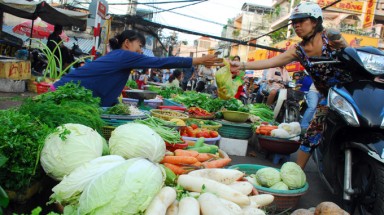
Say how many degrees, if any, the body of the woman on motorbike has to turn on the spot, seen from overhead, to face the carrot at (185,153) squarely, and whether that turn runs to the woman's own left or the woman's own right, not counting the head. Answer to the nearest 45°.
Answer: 0° — they already face it

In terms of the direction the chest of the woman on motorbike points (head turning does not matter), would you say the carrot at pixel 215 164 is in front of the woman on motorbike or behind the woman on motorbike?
in front

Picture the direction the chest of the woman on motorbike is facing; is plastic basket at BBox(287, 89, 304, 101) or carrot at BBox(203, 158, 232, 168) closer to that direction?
the carrot

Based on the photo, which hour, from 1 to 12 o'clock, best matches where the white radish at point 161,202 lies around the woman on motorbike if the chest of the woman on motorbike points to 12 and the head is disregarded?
The white radish is roughly at 11 o'clock from the woman on motorbike.

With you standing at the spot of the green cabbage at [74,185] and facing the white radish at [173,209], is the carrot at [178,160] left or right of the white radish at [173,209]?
left

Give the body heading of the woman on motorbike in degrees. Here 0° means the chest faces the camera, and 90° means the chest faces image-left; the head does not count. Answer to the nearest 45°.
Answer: approximately 45°

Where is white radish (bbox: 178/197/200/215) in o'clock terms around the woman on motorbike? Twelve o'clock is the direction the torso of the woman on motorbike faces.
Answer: The white radish is roughly at 11 o'clock from the woman on motorbike.

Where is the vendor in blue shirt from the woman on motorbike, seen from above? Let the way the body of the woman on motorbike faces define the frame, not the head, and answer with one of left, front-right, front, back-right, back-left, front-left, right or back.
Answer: front-right

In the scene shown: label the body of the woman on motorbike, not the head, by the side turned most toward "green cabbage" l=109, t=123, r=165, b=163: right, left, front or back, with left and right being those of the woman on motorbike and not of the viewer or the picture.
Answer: front

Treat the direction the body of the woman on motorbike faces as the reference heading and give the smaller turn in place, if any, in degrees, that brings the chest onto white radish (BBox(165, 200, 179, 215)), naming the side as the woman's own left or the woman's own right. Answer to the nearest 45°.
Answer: approximately 45° to the woman's own left

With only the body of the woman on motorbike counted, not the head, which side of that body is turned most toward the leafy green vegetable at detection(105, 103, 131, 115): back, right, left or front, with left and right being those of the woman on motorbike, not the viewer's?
right

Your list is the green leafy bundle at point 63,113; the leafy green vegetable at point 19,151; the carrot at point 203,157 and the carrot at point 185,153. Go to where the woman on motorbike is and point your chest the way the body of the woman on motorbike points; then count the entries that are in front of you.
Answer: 4

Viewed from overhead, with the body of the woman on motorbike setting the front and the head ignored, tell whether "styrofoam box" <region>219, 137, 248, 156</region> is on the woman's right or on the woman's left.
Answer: on the woman's right

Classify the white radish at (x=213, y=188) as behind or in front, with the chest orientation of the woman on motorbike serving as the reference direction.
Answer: in front

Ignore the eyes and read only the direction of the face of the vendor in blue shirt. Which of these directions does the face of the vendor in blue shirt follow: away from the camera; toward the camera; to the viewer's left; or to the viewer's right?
to the viewer's right

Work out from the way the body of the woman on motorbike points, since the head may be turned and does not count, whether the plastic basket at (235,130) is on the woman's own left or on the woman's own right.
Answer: on the woman's own right

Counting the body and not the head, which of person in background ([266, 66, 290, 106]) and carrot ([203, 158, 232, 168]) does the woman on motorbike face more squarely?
the carrot

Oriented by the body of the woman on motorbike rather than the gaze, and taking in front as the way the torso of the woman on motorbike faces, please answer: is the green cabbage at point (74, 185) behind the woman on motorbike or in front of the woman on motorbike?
in front
